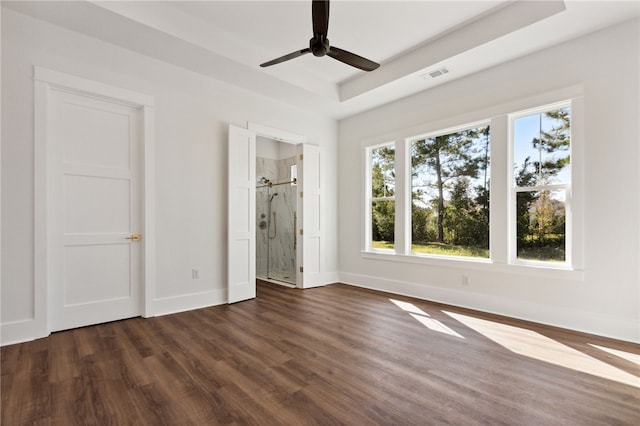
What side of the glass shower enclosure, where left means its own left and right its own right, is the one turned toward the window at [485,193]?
left

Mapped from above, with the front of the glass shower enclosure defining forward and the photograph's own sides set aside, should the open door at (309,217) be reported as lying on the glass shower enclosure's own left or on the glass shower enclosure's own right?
on the glass shower enclosure's own left

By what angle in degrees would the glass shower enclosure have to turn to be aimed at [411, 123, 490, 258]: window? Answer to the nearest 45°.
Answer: approximately 90° to its left

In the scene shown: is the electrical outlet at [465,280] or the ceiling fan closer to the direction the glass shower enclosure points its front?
the ceiling fan

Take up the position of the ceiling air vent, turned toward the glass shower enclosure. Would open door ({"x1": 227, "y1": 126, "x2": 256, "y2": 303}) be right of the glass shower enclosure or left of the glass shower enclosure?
left

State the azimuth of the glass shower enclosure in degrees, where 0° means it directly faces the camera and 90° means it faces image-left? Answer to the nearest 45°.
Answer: approximately 45°

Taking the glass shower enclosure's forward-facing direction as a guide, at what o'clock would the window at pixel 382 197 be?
The window is roughly at 9 o'clock from the glass shower enclosure.

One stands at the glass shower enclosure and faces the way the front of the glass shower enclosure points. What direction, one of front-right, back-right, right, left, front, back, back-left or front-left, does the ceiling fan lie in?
front-left

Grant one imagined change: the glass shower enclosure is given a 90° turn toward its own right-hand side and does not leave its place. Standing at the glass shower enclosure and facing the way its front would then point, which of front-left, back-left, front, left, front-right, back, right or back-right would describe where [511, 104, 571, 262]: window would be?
back

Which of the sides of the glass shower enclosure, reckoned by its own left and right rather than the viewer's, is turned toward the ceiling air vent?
left

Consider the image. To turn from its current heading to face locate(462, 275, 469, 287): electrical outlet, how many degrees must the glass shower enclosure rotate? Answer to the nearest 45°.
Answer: approximately 90° to its left
